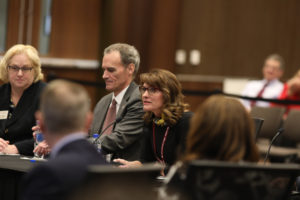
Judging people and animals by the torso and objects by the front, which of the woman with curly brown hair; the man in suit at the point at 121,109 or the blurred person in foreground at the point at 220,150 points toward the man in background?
the blurred person in foreground

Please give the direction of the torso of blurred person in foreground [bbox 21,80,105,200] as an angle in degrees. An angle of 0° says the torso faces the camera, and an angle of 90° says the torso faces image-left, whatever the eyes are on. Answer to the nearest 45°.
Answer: approximately 180°

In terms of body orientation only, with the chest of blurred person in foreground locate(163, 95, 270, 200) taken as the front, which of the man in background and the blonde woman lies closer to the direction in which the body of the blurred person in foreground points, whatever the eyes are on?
the man in background

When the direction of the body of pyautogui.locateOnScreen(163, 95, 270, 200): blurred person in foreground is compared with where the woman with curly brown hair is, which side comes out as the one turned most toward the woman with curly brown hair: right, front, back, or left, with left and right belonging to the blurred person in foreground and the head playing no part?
front

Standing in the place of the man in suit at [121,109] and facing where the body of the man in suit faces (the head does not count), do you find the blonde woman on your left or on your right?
on your right

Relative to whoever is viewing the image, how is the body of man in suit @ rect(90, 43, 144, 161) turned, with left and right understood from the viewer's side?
facing the viewer and to the left of the viewer

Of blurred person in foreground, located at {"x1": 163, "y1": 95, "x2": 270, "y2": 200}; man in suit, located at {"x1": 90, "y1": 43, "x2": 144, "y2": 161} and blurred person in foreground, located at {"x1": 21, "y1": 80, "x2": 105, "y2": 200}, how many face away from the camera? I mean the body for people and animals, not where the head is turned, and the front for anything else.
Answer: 2

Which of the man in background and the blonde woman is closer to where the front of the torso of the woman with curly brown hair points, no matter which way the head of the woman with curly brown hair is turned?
the blonde woman

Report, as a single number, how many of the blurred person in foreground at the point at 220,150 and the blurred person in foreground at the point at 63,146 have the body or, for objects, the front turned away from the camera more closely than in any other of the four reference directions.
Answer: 2

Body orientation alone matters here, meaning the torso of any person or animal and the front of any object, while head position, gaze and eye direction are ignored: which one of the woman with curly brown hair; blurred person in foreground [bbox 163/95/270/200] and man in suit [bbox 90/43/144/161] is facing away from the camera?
the blurred person in foreground

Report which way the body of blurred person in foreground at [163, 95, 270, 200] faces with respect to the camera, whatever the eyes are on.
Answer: away from the camera

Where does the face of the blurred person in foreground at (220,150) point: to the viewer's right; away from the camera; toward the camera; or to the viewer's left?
away from the camera
